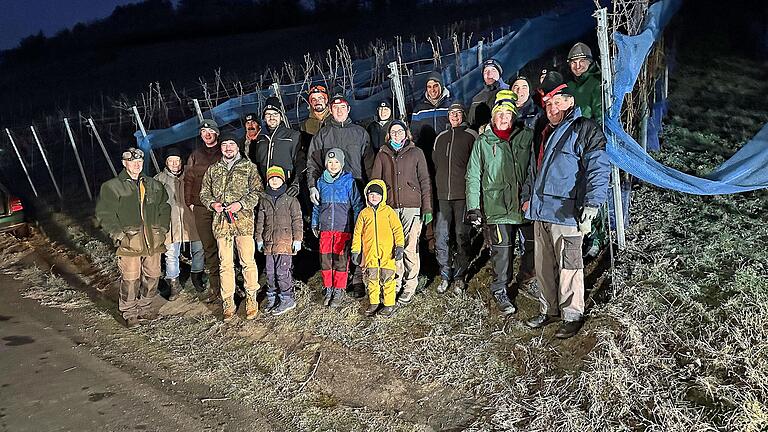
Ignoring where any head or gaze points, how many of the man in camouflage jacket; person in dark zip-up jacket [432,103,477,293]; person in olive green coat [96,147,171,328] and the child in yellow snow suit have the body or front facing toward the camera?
4

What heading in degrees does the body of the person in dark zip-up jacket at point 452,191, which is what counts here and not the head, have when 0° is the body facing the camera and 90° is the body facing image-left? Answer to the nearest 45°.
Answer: approximately 0°

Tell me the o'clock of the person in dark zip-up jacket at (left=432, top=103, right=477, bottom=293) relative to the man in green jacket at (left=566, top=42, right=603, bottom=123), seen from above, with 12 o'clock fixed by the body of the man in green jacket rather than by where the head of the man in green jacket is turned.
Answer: The person in dark zip-up jacket is roughly at 1 o'clock from the man in green jacket.

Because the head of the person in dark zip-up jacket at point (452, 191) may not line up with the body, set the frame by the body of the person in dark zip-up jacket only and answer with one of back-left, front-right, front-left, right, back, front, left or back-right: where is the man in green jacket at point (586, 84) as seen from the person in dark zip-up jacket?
left

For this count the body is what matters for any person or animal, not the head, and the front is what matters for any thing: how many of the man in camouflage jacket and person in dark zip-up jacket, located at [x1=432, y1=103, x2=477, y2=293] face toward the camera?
2

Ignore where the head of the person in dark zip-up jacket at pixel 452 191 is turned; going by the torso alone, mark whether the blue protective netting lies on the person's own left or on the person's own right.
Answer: on the person's own left

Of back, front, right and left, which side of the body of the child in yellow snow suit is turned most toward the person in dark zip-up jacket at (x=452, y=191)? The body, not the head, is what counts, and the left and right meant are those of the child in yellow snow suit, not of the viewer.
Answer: left

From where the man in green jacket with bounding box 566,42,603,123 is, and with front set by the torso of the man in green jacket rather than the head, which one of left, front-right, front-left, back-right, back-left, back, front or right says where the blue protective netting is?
left

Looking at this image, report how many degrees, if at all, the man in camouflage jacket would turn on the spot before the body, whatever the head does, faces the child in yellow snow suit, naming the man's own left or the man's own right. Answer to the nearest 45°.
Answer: approximately 45° to the man's own left

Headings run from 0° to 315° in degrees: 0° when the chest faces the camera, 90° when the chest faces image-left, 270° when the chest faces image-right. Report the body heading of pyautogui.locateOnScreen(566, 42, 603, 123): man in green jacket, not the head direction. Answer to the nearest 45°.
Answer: approximately 45°

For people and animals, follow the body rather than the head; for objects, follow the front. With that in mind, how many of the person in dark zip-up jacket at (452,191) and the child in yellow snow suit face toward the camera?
2

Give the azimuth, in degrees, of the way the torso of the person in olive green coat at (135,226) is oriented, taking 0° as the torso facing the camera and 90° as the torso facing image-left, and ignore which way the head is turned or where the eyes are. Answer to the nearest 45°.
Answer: approximately 0°
